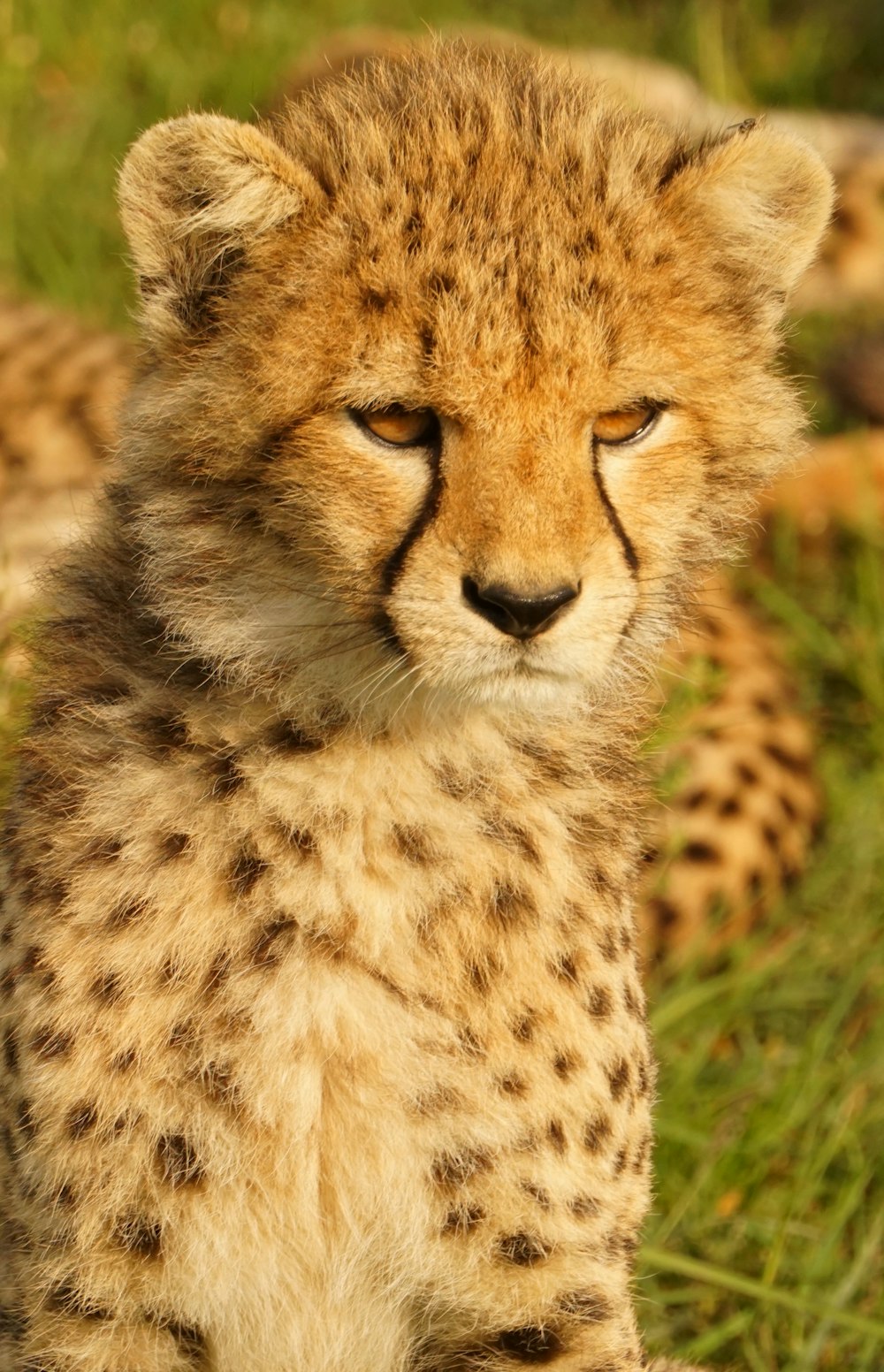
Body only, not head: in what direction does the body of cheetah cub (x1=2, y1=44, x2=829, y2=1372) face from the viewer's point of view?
toward the camera
